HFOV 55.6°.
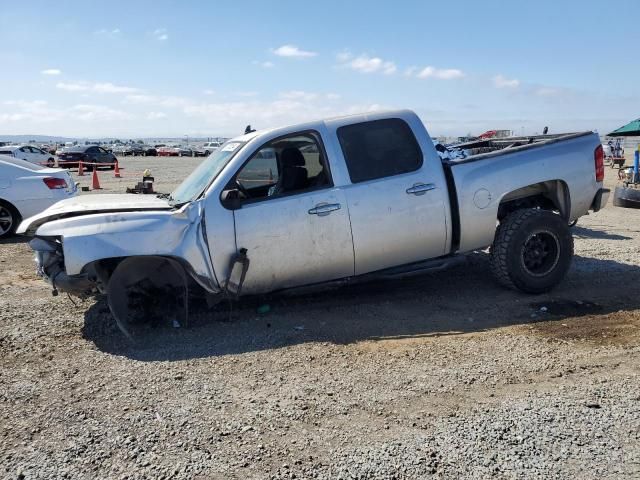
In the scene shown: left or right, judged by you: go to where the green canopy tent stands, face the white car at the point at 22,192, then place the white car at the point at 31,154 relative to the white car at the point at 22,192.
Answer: right

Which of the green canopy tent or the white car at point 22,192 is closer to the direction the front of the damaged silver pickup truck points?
the white car

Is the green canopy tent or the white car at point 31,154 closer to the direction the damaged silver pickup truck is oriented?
the white car

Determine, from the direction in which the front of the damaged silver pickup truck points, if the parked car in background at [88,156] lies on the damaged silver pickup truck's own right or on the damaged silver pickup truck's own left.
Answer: on the damaged silver pickup truck's own right

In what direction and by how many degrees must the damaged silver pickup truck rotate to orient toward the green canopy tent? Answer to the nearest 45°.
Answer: approximately 135° to its right

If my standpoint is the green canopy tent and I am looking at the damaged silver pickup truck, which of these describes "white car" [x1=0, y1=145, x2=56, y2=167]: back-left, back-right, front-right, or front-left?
front-right

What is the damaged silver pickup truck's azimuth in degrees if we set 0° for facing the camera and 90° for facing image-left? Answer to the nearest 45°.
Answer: approximately 90°

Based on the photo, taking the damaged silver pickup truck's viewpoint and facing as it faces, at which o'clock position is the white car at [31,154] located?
The white car is roughly at 2 o'clock from the damaged silver pickup truck.

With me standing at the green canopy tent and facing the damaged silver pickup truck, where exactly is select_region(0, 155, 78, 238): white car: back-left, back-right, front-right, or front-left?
front-right

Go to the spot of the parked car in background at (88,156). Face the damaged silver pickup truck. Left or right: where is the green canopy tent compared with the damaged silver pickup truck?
left

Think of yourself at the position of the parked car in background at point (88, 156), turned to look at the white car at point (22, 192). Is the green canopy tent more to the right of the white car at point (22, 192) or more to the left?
left

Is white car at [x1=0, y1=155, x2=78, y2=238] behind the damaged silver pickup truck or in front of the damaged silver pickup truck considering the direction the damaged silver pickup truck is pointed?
in front
